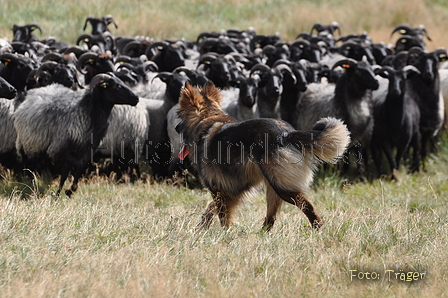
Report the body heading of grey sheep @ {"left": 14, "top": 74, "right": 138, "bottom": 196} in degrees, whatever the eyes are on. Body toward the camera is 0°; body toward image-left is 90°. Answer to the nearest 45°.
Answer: approximately 270°

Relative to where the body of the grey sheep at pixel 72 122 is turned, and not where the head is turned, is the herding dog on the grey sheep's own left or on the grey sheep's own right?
on the grey sheep's own right

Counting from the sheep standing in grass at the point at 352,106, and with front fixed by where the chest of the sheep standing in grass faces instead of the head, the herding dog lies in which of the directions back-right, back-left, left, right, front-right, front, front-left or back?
front-right

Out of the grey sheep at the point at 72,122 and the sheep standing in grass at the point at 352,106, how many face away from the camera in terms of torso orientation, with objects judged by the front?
0

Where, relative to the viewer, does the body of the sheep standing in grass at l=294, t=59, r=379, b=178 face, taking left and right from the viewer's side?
facing the viewer and to the right of the viewer

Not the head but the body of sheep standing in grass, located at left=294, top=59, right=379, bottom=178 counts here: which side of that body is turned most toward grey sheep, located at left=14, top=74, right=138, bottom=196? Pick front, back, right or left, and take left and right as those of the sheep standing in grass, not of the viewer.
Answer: right

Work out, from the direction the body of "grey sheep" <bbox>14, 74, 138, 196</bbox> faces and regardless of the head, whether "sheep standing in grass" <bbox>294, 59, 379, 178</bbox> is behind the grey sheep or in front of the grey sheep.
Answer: in front
